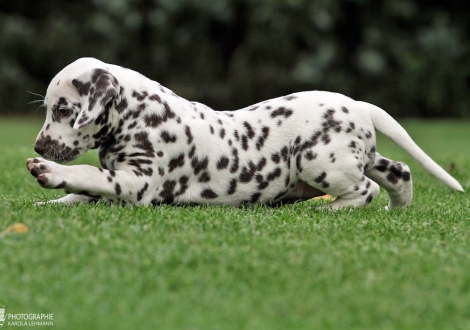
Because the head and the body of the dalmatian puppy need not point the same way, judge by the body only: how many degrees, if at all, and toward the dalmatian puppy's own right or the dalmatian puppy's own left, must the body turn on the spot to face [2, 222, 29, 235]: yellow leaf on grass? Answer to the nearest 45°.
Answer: approximately 45° to the dalmatian puppy's own left

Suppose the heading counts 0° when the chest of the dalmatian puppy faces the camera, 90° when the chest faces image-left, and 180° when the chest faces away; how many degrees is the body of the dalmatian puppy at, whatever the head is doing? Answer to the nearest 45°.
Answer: approximately 90°
